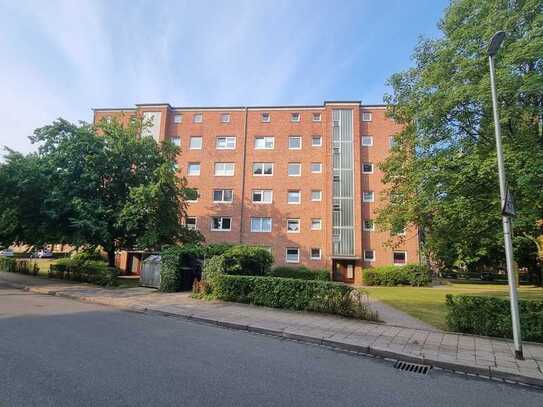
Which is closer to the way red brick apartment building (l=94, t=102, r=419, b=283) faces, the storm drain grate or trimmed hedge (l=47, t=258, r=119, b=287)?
the storm drain grate

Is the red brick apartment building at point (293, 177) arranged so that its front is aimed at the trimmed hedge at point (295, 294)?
yes

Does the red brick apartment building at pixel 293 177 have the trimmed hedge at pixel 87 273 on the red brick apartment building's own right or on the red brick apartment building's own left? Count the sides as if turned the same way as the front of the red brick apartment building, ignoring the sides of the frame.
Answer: on the red brick apartment building's own right

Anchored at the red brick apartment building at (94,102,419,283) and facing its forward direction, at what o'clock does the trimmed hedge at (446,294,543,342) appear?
The trimmed hedge is roughly at 12 o'clock from the red brick apartment building.

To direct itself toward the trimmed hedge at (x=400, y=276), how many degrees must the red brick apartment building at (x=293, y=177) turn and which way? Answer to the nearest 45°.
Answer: approximately 90° to its left

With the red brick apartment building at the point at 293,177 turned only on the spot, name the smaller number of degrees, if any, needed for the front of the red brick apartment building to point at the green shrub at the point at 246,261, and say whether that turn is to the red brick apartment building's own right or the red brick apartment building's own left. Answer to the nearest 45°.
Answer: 0° — it already faces it

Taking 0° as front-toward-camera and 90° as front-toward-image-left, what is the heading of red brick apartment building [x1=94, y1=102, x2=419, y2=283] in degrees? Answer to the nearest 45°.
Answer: approximately 0°

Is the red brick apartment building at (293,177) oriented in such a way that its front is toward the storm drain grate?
yes
